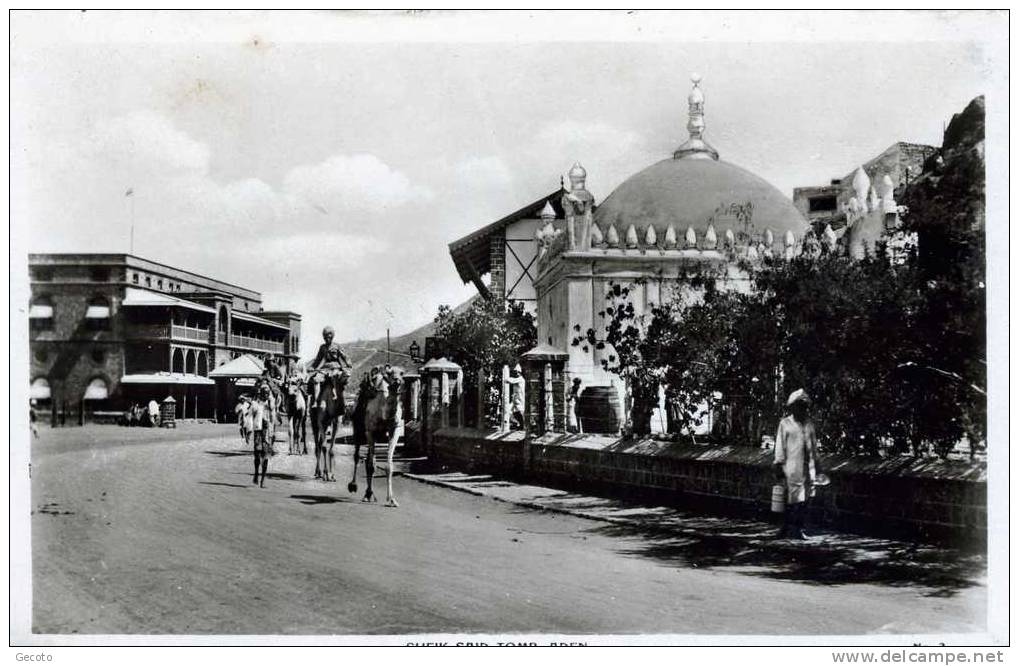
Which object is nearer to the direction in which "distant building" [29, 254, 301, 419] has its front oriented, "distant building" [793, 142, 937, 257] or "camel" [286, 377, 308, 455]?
the distant building

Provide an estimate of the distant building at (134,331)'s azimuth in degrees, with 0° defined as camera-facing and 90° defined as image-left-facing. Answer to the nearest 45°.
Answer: approximately 315°

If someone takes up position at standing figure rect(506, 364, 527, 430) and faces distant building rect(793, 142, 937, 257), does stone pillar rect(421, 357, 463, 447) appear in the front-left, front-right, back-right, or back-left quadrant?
back-left
